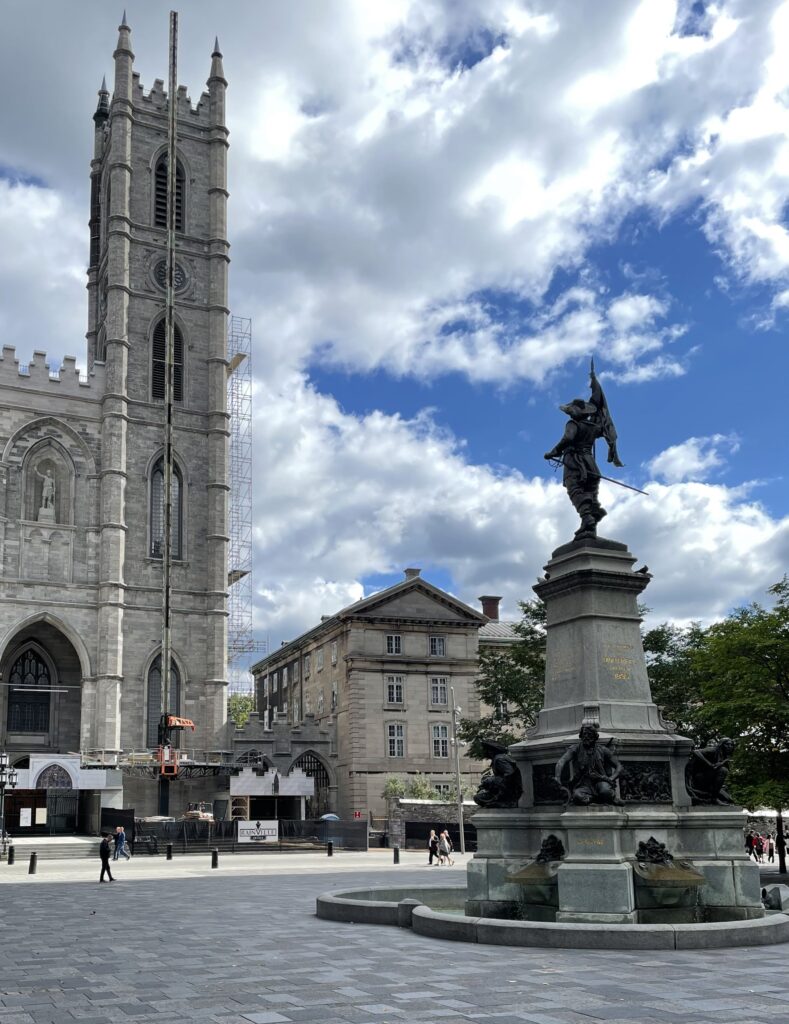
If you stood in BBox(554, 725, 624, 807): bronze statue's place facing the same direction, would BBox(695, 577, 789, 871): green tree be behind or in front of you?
behind

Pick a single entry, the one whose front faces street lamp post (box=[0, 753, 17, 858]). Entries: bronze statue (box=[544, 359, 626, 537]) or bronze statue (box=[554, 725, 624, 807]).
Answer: bronze statue (box=[544, 359, 626, 537])

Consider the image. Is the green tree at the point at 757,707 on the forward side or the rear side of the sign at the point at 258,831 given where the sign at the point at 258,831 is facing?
on the forward side

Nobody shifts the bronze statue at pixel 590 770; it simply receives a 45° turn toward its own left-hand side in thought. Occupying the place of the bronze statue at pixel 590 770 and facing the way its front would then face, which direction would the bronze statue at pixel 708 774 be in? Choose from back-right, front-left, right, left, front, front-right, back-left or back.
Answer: left

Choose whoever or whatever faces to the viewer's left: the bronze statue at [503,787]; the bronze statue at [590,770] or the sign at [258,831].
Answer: the bronze statue at [503,787]

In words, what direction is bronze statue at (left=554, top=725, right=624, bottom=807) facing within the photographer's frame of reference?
facing the viewer

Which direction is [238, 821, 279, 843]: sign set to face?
toward the camera

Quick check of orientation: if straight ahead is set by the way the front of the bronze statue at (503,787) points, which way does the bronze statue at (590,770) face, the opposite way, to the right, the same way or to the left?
to the left

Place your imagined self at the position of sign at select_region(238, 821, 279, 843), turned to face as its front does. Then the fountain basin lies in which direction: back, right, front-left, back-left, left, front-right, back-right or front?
front

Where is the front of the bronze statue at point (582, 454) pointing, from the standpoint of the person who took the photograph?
facing away from the viewer and to the left of the viewer

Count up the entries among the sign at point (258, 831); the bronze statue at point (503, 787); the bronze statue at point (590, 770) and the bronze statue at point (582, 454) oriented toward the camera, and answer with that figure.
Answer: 2

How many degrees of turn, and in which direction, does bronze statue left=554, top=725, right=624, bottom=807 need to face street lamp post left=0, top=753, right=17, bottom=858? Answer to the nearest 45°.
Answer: approximately 135° to its right

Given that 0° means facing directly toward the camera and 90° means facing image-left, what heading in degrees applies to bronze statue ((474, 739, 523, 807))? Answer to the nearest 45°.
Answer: approximately 90°
